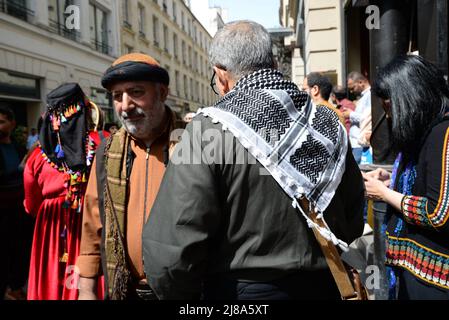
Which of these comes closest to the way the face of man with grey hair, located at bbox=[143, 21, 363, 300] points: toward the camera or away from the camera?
away from the camera

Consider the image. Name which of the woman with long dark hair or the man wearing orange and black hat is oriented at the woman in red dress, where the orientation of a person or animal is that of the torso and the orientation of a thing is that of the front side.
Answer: the woman with long dark hair

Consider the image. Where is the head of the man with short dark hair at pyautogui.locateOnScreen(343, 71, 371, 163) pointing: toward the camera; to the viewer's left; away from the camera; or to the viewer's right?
to the viewer's left

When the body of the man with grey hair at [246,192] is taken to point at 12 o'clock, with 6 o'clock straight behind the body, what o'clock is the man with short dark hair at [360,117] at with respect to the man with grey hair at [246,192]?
the man with short dark hair at [360,117] is roughly at 2 o'clock from the man with grey hair at [246,192].

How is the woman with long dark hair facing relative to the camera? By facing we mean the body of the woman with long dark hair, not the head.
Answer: to the viewer's left

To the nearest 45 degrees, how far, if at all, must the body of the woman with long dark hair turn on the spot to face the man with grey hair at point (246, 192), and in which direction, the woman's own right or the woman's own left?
approximately 45° to the woman's own left

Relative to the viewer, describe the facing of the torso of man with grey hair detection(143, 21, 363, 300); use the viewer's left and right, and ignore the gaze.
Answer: facing away from the viewer and to the left of the viewer

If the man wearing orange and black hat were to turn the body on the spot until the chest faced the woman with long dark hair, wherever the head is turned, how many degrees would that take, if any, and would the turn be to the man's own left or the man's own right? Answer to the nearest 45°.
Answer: approximately 90° to the man's own left

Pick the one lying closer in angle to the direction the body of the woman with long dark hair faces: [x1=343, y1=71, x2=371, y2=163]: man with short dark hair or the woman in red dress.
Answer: the woman in red dress

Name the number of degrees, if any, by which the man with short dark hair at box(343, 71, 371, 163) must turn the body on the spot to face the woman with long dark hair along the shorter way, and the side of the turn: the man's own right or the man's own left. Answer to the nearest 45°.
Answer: approximately 90° to the man's own left
